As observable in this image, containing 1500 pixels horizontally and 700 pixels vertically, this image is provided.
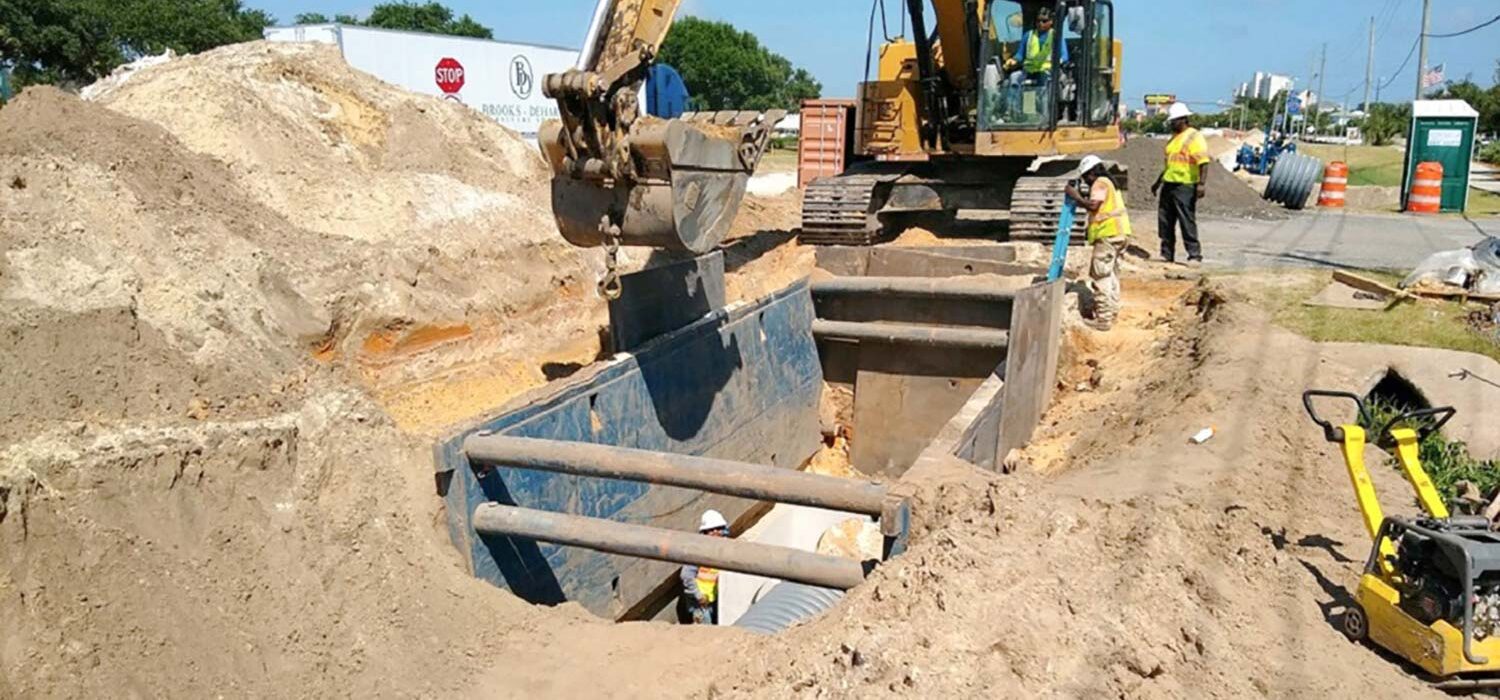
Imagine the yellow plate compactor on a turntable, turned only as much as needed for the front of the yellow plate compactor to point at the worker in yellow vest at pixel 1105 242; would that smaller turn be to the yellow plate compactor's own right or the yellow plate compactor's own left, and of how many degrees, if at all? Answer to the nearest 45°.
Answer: approximately 180°

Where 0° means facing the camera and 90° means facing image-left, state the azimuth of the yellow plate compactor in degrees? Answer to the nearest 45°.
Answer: approximately 315°

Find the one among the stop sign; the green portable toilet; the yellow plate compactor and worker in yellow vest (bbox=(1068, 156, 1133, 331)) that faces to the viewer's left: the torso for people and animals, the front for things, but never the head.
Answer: the worker in yellow vest

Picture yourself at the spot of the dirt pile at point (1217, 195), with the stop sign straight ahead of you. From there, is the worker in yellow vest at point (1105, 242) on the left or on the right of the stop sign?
left

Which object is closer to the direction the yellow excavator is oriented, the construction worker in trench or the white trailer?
the construction worker in trench

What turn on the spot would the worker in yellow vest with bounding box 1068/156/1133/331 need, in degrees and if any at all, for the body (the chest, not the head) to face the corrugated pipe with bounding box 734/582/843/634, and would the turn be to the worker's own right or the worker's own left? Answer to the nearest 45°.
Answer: approximately 90° to the worker's own left

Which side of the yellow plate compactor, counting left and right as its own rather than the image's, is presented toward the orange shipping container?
back

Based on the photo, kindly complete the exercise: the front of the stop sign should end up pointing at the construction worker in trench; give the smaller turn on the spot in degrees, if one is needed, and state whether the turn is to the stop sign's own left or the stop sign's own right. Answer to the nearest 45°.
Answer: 0° — it already faces them

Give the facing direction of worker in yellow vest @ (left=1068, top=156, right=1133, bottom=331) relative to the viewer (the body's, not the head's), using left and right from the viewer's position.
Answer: facing to the left of the viewer
